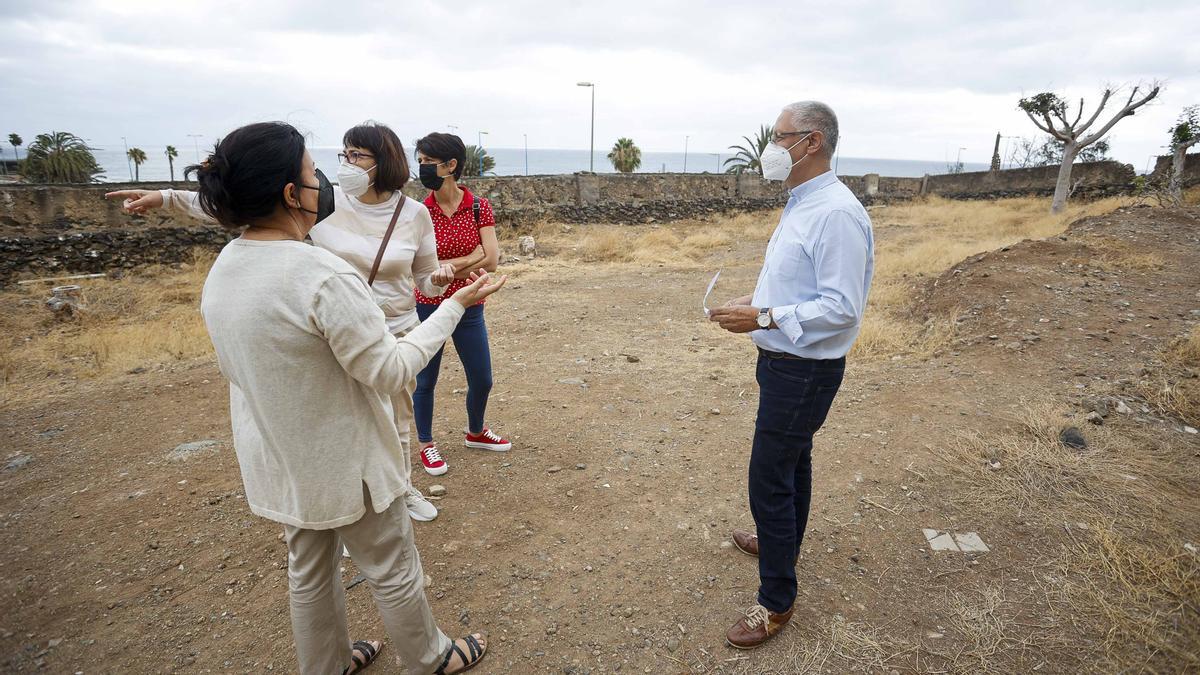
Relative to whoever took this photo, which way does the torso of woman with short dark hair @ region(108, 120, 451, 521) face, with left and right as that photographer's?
facing the viewer

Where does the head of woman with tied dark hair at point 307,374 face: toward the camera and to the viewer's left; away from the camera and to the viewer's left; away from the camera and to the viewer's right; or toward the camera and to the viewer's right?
away from the camera and to the viewer's right

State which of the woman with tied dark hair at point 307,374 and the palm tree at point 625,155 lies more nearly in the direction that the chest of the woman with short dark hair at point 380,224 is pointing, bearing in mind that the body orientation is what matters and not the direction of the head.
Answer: the woman with tied dark hair

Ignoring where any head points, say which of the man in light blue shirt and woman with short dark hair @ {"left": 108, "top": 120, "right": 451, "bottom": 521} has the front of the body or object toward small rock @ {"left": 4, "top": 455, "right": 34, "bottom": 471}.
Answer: the man in light blue shirt

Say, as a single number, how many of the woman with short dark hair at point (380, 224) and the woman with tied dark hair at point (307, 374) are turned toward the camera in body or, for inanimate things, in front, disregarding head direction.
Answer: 1

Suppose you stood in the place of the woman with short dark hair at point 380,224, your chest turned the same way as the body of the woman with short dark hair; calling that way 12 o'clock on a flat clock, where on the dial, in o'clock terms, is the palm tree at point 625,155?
The palm tree is roughly at 7 o'clock from the woman with short dark hair.

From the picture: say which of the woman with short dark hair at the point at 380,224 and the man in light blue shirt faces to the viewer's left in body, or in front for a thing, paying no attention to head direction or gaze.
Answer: the man in light blue shirt

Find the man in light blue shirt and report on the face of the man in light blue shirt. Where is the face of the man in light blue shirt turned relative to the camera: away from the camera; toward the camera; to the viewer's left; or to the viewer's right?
to the viewer's left

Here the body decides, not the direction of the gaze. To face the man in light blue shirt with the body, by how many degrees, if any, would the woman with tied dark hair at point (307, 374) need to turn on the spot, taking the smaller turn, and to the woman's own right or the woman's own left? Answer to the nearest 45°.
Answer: approximately 45° to the woman's own right

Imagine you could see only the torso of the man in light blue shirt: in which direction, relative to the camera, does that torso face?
to the viewer's left

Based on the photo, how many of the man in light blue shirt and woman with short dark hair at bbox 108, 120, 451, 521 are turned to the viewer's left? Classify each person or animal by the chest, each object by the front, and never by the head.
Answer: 1

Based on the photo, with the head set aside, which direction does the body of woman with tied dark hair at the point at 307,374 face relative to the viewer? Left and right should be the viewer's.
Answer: facing away from the viewer and to the right of the viewer

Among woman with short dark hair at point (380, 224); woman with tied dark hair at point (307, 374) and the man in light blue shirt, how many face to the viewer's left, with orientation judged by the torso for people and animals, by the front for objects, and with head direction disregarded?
1

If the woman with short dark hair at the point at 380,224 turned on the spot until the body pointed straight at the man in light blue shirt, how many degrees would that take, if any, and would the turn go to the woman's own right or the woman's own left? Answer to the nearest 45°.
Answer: approximately 45° to the woman's own left
